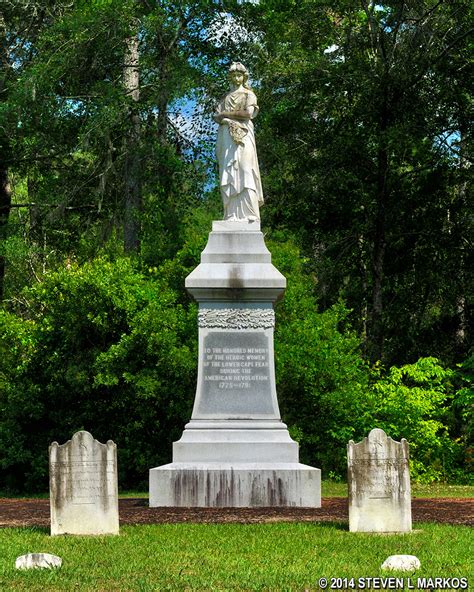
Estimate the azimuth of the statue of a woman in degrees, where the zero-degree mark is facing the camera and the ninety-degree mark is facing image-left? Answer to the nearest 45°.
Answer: approximately 0°

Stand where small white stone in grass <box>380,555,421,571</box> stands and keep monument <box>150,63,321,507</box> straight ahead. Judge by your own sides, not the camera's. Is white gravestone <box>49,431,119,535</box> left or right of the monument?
left

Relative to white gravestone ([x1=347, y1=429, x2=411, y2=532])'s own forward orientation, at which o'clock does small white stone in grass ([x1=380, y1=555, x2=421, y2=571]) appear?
The small white stone in grass is roughly at 12 o'clock from the white gravestone.

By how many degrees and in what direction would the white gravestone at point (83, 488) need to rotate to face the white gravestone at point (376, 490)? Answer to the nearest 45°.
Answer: approximately 90° to its left

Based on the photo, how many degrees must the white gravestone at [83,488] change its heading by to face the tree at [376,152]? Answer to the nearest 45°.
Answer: approximately 135° to its left

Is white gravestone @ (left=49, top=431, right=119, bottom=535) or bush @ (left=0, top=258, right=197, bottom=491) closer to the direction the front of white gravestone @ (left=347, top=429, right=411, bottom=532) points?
the white gravestone
